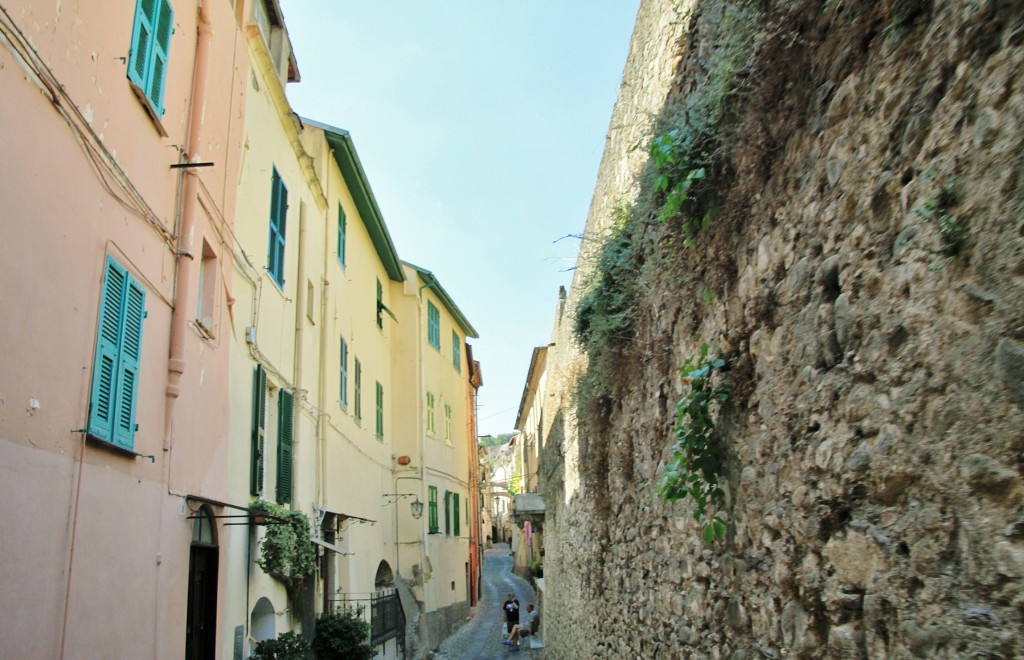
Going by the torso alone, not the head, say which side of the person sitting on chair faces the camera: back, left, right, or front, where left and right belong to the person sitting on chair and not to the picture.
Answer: left

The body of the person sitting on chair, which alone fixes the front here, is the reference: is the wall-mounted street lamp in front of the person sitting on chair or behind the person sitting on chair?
in front

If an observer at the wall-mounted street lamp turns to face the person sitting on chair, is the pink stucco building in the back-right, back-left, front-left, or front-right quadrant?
back-right

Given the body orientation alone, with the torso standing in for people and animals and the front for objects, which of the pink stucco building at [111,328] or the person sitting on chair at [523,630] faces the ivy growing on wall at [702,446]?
the pink stucco building

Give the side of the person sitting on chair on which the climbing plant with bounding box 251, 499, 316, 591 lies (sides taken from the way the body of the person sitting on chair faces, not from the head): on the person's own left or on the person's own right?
on the person's own left

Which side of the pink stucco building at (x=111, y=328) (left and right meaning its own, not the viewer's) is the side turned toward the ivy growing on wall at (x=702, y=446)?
front

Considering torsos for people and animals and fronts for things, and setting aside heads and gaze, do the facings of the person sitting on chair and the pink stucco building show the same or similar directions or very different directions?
very different directions

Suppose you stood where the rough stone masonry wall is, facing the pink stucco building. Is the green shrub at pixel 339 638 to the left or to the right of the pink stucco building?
right

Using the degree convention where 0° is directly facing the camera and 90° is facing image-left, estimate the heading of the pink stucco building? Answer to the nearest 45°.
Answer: approximately 315°

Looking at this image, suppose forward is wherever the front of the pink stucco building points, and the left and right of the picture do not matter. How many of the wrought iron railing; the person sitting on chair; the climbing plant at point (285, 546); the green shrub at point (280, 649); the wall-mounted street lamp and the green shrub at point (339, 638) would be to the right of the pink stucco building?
0

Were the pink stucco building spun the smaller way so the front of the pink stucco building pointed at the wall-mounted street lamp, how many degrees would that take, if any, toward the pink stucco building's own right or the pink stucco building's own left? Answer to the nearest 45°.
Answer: approximately 90° to the pink stucco building's own left

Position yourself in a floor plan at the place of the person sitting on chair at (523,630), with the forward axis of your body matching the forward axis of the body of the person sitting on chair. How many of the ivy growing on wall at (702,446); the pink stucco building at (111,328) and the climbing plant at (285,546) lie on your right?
0
